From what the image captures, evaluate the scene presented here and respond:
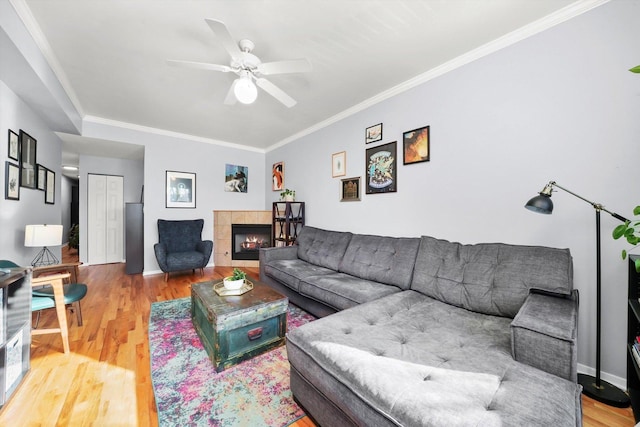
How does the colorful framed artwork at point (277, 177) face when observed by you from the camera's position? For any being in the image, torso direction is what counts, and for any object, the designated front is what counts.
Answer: facing the viewer and to the left of the viewer

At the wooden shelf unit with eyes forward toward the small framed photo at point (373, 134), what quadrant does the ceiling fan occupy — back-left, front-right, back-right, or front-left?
front-right

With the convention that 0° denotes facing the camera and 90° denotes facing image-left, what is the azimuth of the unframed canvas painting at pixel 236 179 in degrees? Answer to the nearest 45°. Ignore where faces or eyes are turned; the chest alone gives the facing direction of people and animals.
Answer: approximately 0°

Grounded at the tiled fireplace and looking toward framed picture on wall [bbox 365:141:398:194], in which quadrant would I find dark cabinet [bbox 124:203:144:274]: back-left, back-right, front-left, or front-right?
back-right

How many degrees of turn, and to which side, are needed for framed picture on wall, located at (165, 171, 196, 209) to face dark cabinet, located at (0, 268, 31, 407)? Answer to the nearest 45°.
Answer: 0° — it already faces it

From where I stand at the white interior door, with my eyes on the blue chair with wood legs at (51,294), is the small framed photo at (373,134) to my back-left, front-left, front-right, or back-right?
front-left

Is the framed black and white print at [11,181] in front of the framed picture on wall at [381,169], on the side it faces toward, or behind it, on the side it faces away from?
in front

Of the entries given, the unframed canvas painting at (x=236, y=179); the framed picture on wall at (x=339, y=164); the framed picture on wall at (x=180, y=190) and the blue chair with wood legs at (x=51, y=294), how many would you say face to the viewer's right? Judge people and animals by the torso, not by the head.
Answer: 0

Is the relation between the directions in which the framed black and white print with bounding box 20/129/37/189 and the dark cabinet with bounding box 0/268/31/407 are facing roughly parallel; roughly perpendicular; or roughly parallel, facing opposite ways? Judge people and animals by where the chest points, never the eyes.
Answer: roughly parallel

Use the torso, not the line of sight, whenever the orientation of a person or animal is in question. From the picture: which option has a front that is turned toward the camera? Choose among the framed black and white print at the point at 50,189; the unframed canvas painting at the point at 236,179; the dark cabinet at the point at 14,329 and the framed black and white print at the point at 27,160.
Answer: the unframed canvas painting

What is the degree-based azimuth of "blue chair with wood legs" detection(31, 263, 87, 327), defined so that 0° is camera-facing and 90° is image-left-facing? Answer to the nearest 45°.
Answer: approximately 45°

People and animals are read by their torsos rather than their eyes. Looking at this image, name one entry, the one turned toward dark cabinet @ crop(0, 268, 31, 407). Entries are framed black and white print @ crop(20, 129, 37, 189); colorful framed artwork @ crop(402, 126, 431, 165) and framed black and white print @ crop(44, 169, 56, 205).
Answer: the colorful framed artwork

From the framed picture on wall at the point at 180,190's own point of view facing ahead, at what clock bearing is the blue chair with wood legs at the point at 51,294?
The blue chair with wood legs is roughly at 1 o'clock from the framed picture on wall.

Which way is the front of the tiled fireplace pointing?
toward the camera

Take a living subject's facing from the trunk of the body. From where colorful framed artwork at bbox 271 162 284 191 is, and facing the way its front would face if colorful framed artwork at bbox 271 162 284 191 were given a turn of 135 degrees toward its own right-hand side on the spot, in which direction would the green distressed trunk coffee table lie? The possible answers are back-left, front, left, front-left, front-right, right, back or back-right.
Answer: back

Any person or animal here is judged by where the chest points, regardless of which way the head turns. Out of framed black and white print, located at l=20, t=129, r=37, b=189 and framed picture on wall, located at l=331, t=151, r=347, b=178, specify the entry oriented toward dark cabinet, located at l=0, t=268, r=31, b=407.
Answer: the framed picture on wall

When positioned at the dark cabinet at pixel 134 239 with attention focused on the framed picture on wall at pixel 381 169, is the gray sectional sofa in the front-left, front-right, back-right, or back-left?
front-right

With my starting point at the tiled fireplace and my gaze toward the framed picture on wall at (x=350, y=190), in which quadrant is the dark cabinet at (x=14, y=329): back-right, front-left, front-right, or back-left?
front-right

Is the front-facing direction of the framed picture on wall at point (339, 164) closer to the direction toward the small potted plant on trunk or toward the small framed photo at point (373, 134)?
the small potted plant on trunk
